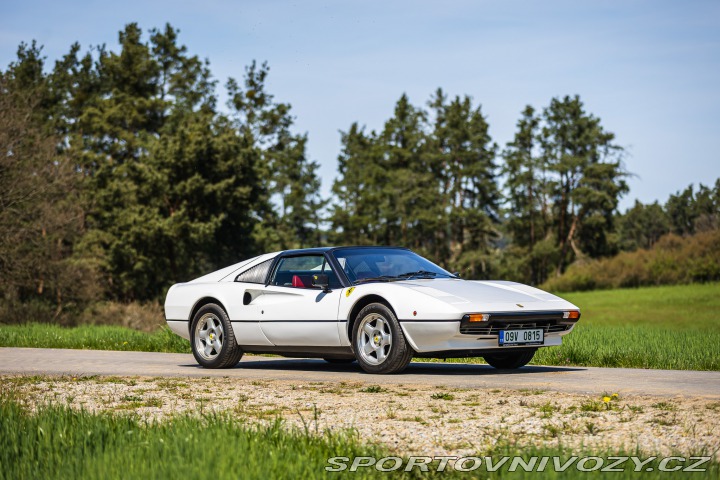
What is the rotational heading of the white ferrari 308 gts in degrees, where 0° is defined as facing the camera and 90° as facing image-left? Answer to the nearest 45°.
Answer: approximately 315°
